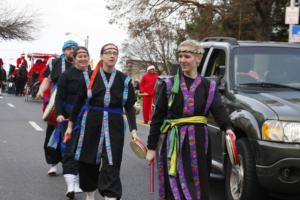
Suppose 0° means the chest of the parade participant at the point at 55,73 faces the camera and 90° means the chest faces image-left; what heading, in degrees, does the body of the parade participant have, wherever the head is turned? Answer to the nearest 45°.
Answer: approximately 315°

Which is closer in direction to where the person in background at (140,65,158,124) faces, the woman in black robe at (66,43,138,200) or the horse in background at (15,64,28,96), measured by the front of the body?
the woman in black robe

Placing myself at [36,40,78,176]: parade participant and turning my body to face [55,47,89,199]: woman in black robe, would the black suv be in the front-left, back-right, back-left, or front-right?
front-left

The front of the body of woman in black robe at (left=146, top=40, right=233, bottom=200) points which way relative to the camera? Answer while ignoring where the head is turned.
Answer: toward the camera

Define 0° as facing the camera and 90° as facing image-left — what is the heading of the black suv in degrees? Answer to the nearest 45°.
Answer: approximately 315°

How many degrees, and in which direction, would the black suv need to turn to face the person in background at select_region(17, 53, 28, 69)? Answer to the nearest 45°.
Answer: approximately 180°

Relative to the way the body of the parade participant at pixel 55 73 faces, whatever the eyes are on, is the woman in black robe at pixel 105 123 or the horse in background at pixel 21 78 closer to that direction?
the woman in black robe

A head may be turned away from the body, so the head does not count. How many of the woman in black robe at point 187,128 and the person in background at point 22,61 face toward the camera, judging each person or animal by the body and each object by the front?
2

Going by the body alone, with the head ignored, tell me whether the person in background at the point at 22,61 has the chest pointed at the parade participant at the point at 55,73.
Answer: yes

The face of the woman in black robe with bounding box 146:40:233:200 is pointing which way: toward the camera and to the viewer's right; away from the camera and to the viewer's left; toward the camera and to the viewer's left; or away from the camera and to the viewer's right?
toward the camera and to the viewer's left

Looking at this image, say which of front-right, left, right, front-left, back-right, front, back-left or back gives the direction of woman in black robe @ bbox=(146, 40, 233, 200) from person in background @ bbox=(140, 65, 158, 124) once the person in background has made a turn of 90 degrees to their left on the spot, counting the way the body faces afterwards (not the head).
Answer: front-right

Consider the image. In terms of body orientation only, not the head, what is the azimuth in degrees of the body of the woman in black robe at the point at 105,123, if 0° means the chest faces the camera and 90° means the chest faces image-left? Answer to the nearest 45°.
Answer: approximately 0°
